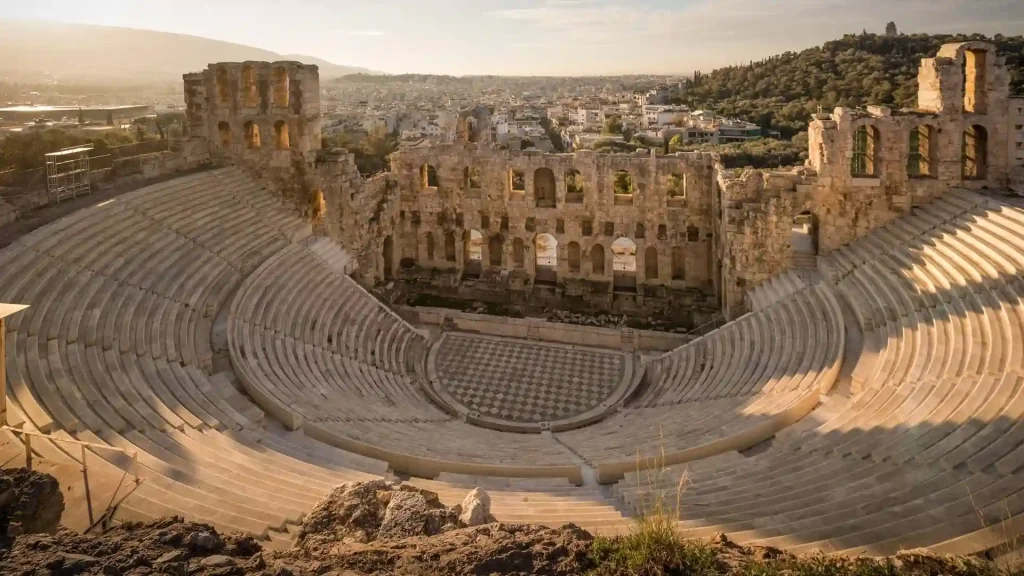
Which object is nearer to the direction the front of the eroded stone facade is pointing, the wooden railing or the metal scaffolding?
the wooden railing

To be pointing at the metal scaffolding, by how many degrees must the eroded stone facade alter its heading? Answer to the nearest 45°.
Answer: approximately 45° to its right

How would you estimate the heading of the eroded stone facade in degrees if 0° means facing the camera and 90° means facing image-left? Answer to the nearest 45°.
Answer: approximately 0°

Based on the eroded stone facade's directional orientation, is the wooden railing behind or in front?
in front
